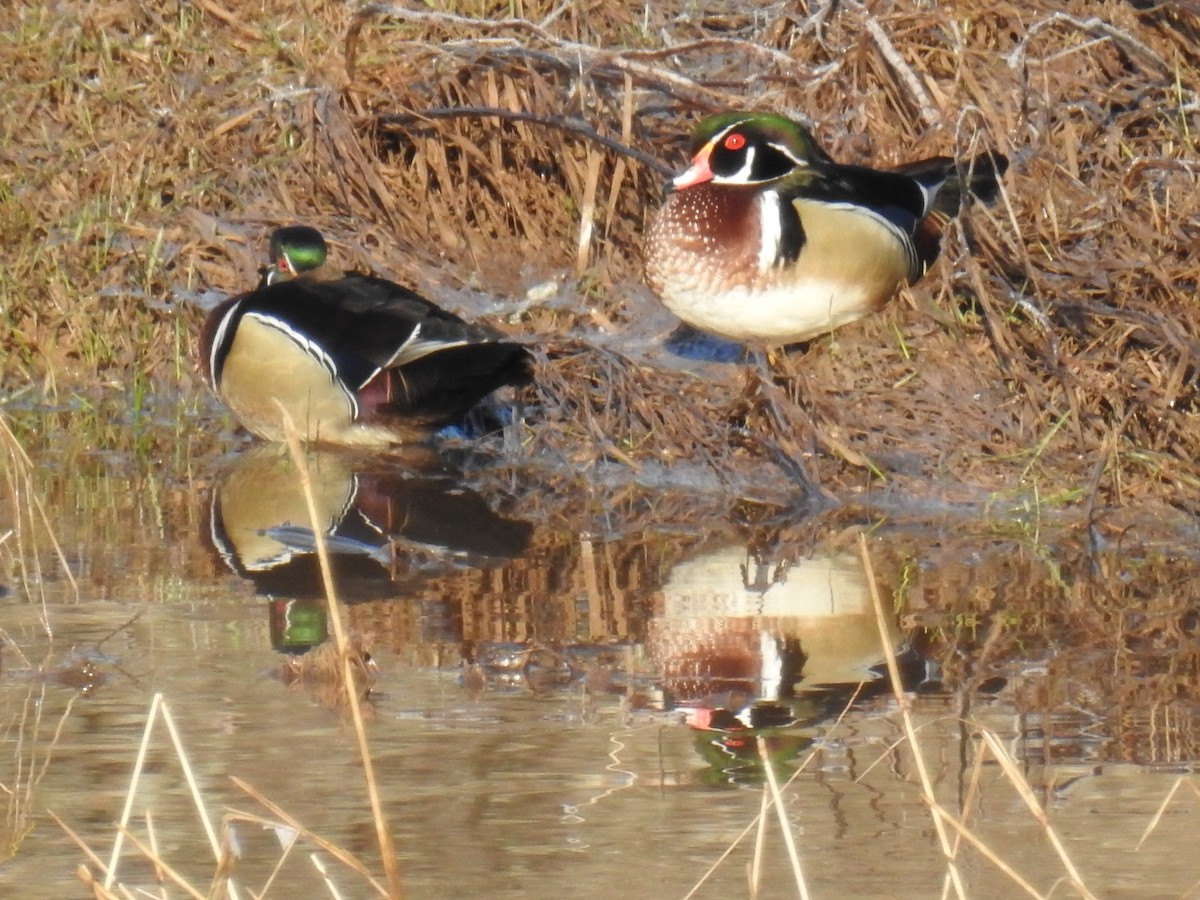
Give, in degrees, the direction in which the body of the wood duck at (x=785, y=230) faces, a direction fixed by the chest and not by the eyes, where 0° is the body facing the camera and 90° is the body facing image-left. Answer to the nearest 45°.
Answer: approximately 45°

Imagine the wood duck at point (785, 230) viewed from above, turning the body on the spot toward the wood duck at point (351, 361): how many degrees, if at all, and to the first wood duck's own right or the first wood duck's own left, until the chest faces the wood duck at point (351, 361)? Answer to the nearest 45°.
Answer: approximately 45° to the first wood duck's own right
